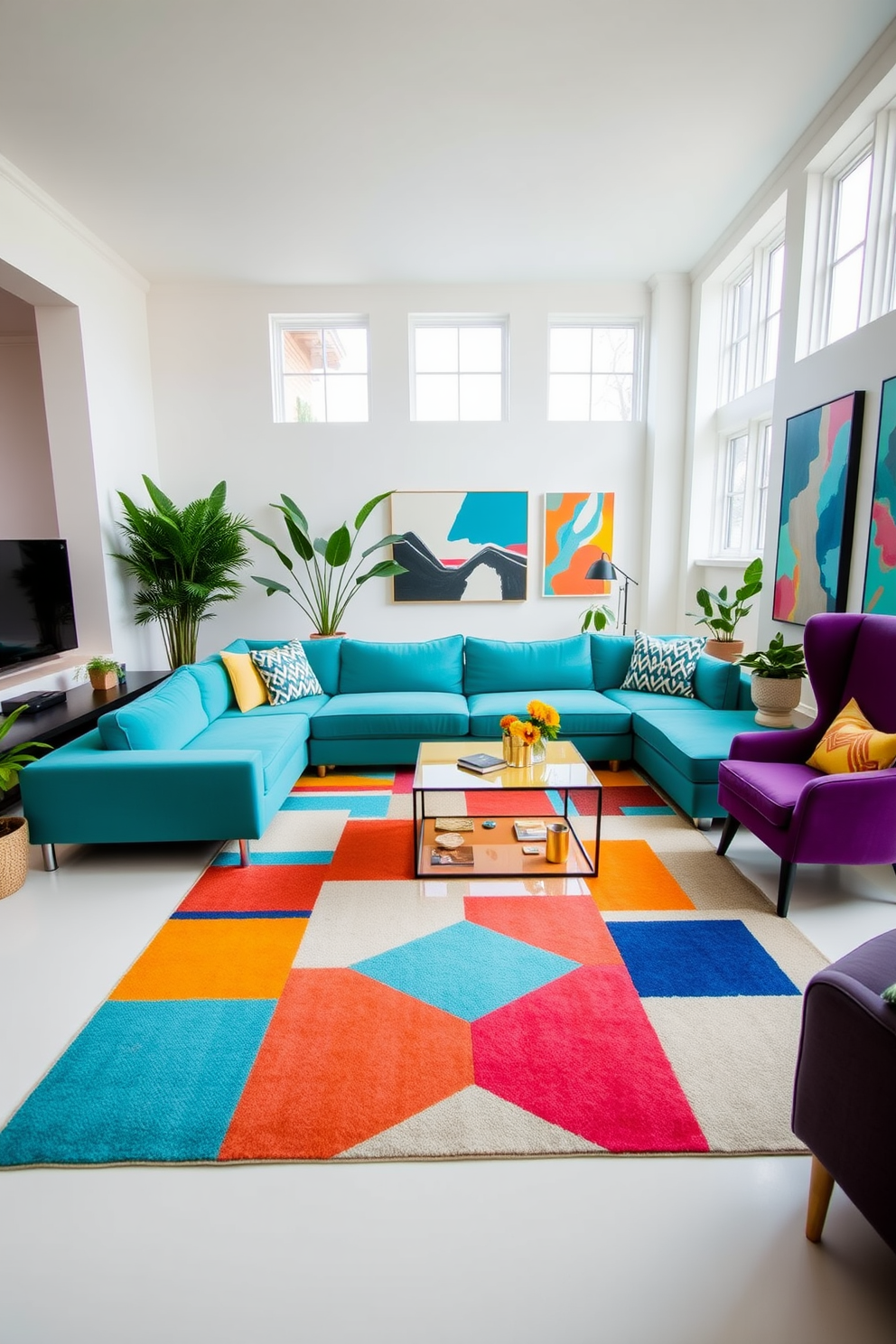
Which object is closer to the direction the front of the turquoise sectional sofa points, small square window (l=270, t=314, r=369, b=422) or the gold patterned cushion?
the gold patterned cushion

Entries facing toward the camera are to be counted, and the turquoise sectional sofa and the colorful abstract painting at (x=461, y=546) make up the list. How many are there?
2

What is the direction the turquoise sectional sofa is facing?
toward the camera

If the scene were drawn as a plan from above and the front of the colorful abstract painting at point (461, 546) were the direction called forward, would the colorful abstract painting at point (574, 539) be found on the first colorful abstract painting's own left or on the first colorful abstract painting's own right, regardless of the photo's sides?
on the first colorful abstract painting's own left

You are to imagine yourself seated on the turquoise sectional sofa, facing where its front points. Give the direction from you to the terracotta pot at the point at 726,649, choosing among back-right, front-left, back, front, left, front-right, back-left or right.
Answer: left

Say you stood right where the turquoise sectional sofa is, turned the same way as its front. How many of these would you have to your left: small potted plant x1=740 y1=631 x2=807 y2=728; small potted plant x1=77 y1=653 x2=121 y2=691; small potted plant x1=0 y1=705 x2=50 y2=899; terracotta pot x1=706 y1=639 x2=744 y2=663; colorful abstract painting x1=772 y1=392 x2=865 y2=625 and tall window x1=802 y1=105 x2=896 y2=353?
4

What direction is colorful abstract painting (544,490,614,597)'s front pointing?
toward the camera

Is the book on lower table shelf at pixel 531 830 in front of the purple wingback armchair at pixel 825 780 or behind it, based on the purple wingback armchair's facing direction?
in front

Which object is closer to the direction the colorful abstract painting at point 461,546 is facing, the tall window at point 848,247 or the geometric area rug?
the geometric area rug

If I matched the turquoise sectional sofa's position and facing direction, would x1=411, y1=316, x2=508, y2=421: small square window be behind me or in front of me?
behind

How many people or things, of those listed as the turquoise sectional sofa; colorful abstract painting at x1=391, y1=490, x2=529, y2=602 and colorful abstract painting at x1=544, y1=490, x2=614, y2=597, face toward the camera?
3

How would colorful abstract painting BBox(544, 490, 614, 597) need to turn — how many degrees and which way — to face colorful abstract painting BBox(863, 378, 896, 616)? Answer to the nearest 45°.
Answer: approximately 45° to its left

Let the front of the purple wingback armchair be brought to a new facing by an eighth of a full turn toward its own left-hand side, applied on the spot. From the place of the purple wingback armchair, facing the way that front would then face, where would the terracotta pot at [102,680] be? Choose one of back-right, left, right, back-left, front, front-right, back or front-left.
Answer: right

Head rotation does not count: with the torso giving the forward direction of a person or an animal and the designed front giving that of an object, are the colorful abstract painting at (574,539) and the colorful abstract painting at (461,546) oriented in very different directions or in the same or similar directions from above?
same or similar directions

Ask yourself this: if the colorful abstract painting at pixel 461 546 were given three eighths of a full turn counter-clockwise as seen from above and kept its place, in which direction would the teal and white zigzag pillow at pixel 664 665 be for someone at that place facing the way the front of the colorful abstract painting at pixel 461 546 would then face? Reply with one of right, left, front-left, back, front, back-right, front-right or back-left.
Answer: right

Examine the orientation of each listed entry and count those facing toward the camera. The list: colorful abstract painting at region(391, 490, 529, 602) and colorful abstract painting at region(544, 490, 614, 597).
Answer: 2

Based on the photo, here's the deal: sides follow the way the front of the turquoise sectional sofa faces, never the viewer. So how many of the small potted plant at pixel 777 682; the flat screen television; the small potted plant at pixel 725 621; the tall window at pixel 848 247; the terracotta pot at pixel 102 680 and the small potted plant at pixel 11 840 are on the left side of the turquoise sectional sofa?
3

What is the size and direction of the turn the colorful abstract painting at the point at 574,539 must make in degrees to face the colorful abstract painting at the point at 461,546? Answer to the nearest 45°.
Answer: approximately 90° to its right

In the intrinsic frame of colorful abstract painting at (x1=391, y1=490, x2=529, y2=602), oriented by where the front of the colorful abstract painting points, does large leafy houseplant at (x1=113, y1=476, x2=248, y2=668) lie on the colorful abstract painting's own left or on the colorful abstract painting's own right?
on the colorful abstract painting's own right

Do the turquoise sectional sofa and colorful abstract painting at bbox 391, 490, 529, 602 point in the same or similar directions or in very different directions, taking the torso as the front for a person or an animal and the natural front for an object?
same or similar directions

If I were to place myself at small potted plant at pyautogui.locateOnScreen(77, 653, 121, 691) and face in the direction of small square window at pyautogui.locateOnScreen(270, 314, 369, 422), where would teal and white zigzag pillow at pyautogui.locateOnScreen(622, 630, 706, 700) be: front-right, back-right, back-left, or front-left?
front-right
